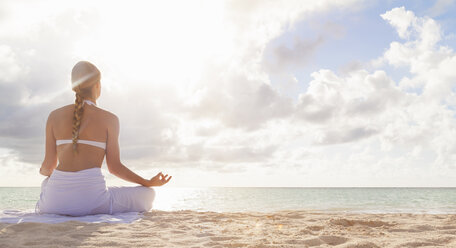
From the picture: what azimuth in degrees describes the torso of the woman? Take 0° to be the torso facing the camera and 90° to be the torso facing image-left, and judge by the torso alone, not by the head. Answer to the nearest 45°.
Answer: approximately 225°
